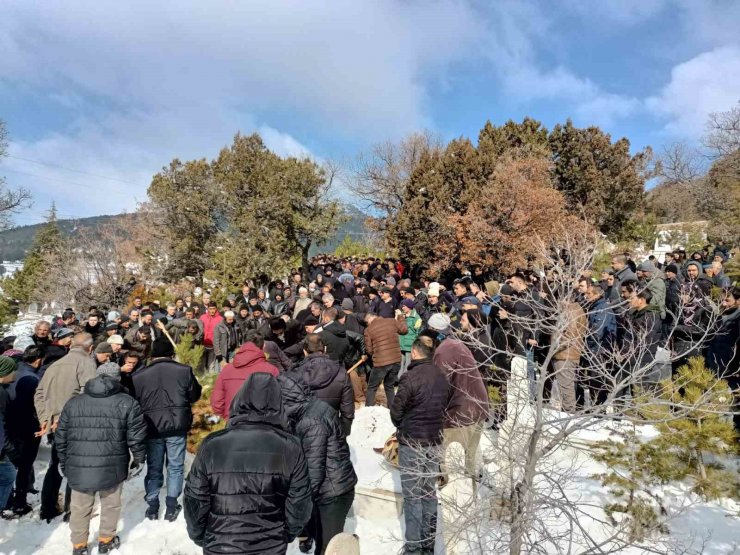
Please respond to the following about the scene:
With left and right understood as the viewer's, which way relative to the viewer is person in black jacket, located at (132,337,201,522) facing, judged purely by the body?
facing away from the viewer

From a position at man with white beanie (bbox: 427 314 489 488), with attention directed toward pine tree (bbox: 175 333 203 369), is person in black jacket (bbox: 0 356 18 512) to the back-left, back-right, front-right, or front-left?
front-left

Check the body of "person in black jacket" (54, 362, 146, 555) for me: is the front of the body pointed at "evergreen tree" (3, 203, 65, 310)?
yes

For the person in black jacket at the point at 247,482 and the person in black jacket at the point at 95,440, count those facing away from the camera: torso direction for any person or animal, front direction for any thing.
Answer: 2

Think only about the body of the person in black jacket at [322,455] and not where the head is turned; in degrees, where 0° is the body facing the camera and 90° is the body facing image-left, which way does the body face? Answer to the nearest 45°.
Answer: approximately 135°

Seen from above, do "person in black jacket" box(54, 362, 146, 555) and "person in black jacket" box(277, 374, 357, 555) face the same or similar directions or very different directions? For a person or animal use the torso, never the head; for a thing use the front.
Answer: same or similar directions

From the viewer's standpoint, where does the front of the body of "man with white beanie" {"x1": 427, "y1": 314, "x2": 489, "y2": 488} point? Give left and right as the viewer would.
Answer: facing away from the viewer and to the left of the viewer

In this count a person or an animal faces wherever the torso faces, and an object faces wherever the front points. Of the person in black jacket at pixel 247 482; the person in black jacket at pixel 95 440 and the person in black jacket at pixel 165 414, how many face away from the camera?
3

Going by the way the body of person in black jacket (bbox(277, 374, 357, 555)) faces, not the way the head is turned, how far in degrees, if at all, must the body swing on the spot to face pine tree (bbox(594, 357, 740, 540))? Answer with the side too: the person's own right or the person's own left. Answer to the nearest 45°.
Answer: approximately 135° to the person's own right

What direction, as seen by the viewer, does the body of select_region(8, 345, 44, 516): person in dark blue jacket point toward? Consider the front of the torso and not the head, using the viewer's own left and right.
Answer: facing away from the viewer and to the right of the viewer

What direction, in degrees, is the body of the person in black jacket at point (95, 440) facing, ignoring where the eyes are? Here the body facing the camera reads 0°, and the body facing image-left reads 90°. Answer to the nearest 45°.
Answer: approximately 180°

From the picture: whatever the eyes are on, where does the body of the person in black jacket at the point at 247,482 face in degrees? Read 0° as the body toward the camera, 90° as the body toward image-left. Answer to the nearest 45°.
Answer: approximately 180°

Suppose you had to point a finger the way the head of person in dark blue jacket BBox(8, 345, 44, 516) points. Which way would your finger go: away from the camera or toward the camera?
away from the camera

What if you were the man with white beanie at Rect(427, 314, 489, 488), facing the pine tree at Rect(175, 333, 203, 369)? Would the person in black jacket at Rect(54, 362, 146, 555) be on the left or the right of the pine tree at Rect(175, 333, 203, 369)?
left

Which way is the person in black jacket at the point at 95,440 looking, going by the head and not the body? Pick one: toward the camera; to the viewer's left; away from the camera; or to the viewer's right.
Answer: away from the camera

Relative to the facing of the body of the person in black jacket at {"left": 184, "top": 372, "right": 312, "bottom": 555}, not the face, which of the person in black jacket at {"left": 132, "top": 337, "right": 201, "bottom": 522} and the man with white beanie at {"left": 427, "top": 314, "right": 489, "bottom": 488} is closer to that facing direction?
the person in black jacket

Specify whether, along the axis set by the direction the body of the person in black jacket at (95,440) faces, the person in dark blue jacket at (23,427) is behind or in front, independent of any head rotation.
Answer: in front
